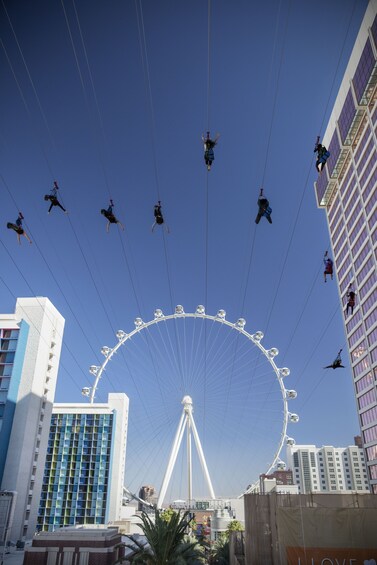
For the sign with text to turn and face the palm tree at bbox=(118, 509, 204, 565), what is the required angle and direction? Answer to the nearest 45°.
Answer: approximately 90° to its right

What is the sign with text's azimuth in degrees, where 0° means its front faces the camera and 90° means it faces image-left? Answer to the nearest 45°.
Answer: approximately 0°

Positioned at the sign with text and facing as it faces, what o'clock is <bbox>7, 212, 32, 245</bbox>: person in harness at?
The person in harness is roughly at 2 o'clock from the sign with text.
